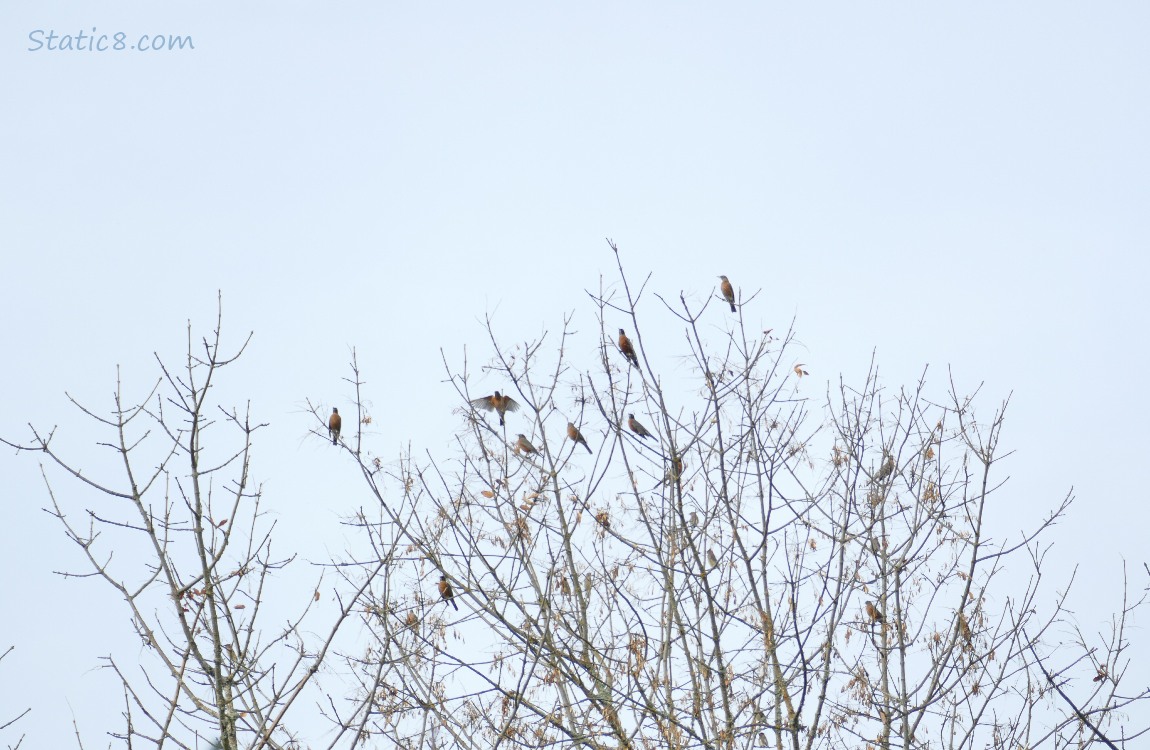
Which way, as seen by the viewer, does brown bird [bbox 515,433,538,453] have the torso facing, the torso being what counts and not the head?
to the viewer's left

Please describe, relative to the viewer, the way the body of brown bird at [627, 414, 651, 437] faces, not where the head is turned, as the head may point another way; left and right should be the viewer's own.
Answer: facing to the left of the viewer

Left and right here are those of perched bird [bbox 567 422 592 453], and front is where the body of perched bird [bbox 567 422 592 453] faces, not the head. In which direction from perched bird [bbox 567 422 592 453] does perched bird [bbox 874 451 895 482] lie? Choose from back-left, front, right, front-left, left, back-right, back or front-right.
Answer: back

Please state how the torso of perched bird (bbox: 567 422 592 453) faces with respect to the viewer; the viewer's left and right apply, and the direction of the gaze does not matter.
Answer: facing to the left of the viewer

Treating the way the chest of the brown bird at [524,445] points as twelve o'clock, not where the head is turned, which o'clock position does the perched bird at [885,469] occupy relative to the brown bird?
The perched bird is roughly at 6 o'clock from the brown bird.
